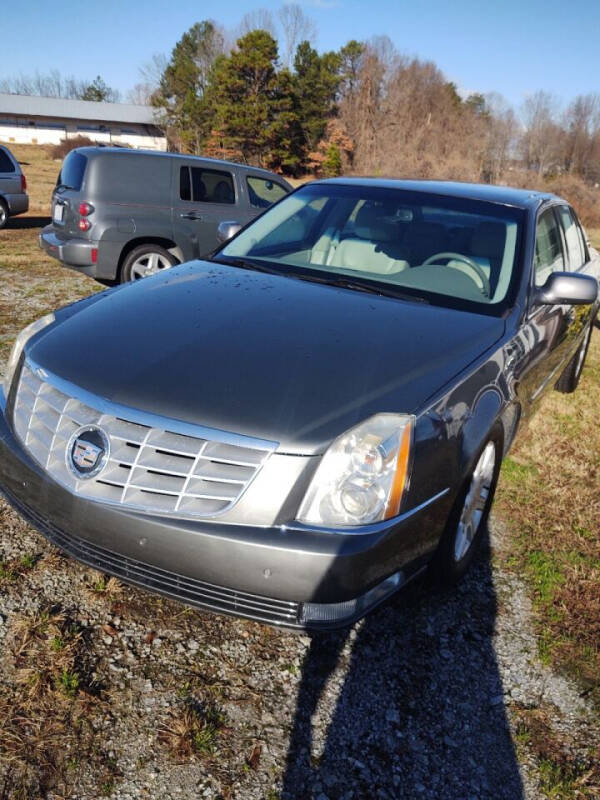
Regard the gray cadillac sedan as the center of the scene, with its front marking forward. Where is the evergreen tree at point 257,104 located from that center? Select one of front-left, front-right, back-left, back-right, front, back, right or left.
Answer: back-right

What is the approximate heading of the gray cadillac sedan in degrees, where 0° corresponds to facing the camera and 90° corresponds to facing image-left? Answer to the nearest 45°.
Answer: approximately 45°

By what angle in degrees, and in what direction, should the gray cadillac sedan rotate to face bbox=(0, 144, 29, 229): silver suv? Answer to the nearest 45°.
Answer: approximately 90° to its right

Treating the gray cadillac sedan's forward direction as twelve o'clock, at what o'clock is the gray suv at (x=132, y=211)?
The gray suv is roughly at 4 o'clock from the gray cadillac sedan.
